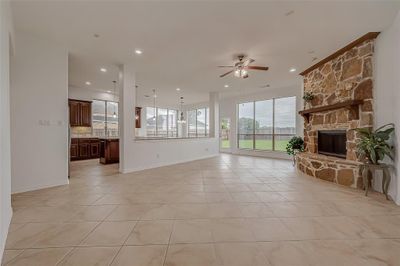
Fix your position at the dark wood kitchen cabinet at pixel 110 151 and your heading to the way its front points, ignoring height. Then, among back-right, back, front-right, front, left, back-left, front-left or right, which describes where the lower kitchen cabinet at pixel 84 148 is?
back-right

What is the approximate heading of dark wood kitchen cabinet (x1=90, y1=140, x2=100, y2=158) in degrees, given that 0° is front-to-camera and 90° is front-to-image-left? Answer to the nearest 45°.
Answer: approximately 0°

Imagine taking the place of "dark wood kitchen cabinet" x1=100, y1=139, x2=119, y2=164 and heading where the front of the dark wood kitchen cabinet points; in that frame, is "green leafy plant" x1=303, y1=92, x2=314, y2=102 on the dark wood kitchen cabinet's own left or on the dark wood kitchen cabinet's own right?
on the dark wood kitchen cabinet's own left

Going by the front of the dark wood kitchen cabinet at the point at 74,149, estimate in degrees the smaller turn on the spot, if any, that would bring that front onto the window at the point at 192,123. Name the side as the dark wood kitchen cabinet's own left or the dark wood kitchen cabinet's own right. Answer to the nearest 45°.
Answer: approximately 90° to the dark wood kitchen cabinet's own left

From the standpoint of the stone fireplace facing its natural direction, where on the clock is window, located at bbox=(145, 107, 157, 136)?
The window is roughly at 2 o'clock from the stone fireplace.

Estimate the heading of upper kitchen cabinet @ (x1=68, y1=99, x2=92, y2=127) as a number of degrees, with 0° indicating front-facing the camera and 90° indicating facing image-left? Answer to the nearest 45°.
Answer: approximately 0°

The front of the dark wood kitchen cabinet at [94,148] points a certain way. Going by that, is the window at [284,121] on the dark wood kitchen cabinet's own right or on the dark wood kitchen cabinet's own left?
on the dark wood kitchen cabinet's own left

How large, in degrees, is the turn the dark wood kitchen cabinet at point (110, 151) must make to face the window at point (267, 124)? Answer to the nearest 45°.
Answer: approximately 90° to its left

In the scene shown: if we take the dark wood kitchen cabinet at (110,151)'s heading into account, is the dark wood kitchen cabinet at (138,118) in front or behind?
behind

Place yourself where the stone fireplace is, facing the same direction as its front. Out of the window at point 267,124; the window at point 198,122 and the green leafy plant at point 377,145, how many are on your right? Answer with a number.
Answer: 2

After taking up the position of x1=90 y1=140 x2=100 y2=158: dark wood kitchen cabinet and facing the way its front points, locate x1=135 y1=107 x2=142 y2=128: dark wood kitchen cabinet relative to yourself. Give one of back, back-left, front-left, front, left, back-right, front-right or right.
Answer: back-left

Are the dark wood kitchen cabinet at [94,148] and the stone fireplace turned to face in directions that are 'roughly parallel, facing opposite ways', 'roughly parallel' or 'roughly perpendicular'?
roughly perpendicular
